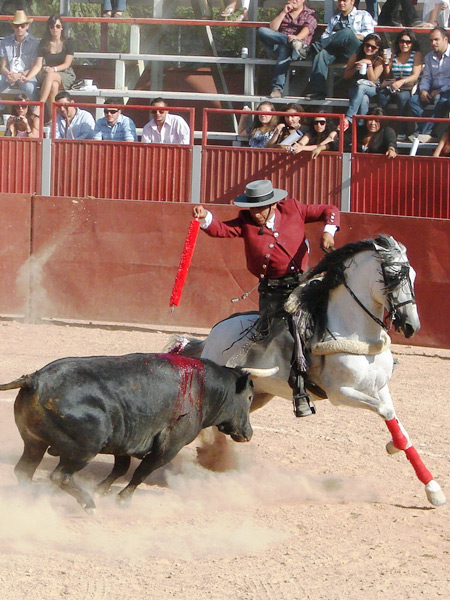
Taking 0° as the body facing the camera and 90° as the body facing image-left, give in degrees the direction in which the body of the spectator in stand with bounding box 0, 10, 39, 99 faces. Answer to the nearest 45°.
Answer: approximately 0°

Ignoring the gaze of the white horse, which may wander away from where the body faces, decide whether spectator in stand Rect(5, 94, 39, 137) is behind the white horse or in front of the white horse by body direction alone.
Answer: behind

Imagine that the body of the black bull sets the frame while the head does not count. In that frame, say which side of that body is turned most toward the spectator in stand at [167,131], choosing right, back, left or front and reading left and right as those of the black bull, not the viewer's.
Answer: left

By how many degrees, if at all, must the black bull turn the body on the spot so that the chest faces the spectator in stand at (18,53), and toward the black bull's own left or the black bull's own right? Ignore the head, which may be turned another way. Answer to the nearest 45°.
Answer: approximately 90° to the black bull's own left

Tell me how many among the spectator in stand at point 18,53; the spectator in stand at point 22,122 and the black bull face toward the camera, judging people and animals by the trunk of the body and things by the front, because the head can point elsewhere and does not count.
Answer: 2

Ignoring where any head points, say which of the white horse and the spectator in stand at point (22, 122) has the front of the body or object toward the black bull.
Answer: the spectator in stand

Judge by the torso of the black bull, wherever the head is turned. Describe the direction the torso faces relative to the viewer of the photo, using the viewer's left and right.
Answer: facing to the right of the viewer

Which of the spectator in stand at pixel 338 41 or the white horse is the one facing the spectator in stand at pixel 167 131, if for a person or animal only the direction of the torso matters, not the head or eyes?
the spectator in stand at pixel 338 41

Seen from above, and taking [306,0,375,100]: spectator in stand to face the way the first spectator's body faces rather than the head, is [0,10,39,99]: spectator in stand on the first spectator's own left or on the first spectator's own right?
on the first spectator's own right

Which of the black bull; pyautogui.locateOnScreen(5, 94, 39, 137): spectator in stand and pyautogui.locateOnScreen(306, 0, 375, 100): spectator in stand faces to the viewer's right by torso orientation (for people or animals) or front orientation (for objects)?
the black bull
